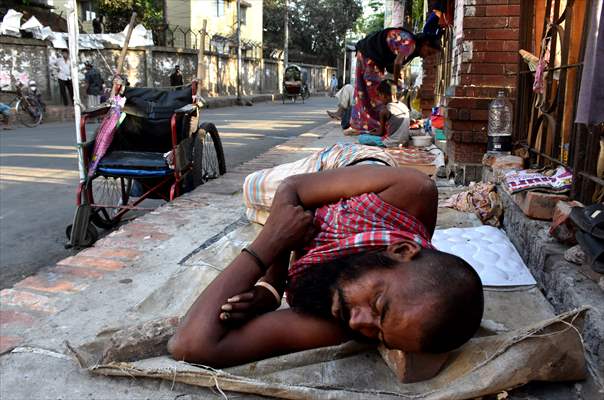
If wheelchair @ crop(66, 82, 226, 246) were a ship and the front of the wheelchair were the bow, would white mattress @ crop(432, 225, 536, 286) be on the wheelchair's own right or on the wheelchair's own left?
on the wheelchair's own left

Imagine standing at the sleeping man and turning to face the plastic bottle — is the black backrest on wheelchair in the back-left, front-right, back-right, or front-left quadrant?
front-left

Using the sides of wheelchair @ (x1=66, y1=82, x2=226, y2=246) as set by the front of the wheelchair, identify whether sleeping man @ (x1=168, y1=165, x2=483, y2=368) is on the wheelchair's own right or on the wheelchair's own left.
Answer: on the wheelchair's own left

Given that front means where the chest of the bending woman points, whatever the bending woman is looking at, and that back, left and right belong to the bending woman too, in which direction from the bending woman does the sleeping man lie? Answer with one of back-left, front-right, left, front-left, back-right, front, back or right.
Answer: right

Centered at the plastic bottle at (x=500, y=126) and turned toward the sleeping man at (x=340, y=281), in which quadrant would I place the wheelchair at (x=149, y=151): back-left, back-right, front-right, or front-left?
front-right

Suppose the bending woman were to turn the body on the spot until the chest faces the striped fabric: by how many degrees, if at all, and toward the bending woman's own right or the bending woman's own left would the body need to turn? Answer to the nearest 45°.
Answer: approximately 90° to the bending woman's own right

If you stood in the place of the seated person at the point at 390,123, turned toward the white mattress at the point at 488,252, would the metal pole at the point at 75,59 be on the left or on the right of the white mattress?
right

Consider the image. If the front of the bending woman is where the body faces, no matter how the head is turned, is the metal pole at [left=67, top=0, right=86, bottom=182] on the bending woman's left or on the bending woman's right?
on the bending woman's right

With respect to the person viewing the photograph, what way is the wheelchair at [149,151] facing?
facing the viewer and to the left of the viewer

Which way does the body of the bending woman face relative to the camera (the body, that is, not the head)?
to the viewer's right

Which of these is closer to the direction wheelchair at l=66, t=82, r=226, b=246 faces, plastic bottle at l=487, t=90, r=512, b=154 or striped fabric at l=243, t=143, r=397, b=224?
the striped fabric

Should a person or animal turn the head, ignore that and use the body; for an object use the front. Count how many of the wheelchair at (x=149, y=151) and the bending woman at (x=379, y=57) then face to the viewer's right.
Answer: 1
